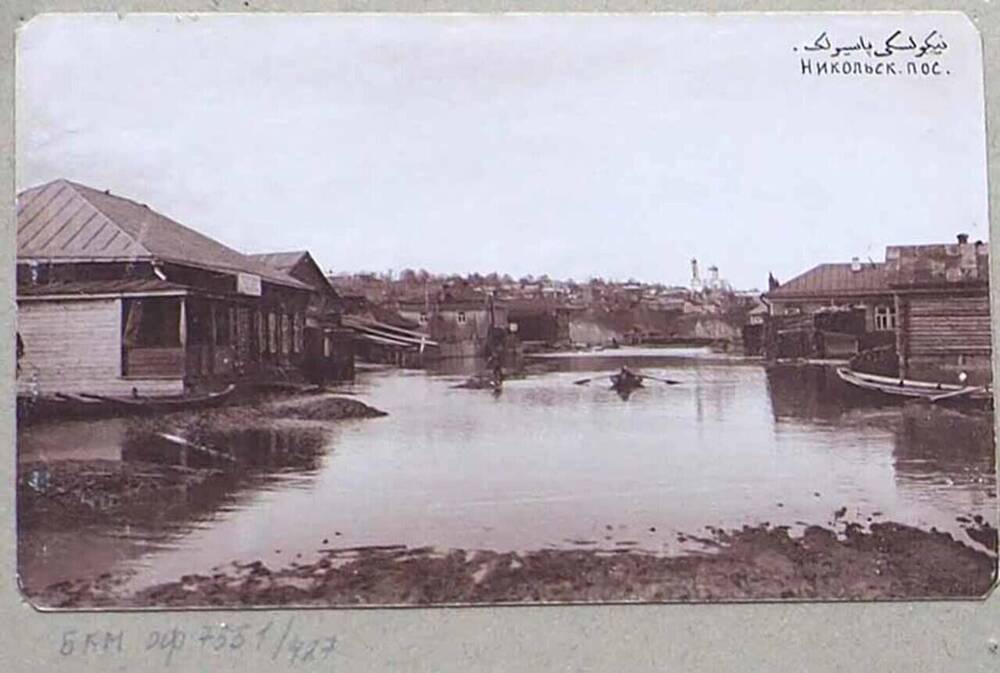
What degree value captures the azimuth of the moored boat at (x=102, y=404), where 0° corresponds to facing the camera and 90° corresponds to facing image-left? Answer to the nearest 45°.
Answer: approximately 270°

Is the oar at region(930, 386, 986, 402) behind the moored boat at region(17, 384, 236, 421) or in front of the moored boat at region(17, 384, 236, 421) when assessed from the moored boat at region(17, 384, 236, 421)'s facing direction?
in front
